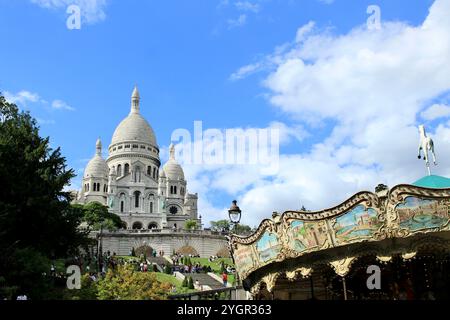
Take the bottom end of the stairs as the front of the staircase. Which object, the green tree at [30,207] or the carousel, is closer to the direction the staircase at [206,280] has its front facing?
the carousel

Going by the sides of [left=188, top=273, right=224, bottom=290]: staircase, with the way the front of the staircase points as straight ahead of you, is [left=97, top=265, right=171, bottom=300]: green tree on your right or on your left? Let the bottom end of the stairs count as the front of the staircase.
on your right

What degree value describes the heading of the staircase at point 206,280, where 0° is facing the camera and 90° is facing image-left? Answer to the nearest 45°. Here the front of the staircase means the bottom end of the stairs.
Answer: approximately 315°

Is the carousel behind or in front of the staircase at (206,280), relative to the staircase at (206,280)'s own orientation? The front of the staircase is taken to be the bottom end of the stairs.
in front

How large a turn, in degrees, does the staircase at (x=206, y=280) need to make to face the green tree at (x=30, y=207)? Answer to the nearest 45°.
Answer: approximately 90° to its right
